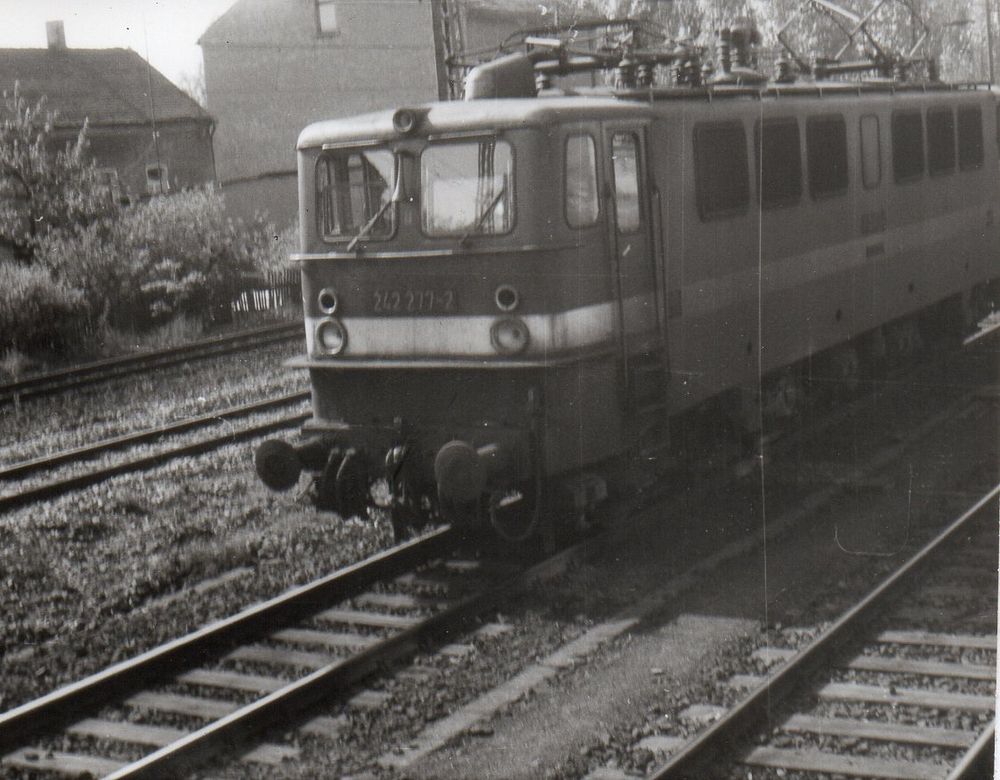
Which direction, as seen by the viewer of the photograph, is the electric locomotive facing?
facing the viewer and to the left of the viewer

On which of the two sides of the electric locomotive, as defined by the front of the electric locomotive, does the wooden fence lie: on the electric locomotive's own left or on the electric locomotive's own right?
on the electric locomotive's own right

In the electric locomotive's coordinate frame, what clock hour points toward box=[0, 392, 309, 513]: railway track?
The railway track is roughly at 1 o'clock from the electric locomotive.

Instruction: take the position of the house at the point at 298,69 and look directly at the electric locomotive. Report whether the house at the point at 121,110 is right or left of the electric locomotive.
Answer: right

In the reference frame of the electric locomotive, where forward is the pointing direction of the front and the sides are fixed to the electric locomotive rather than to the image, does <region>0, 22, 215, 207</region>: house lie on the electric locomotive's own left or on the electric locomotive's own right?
on the electric locomotive's own right

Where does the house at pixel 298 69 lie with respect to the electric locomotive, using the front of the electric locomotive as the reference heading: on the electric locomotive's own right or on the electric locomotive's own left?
on the electric locomotive's own right

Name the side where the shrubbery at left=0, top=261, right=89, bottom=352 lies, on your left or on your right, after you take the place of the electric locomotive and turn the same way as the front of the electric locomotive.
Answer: on your right

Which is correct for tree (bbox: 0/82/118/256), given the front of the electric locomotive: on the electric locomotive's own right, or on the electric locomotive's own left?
on the electric locomotive's own right
